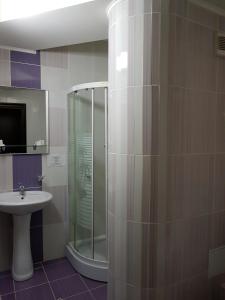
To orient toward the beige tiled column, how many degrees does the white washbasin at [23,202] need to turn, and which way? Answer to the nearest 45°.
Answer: approximately 45° to its left

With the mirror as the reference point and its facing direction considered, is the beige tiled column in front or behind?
in front

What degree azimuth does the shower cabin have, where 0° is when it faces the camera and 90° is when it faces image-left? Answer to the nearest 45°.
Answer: approximately 45°

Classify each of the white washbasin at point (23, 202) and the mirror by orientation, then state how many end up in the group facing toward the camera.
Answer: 2

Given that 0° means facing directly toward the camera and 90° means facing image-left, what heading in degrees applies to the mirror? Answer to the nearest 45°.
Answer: approximately 0°
